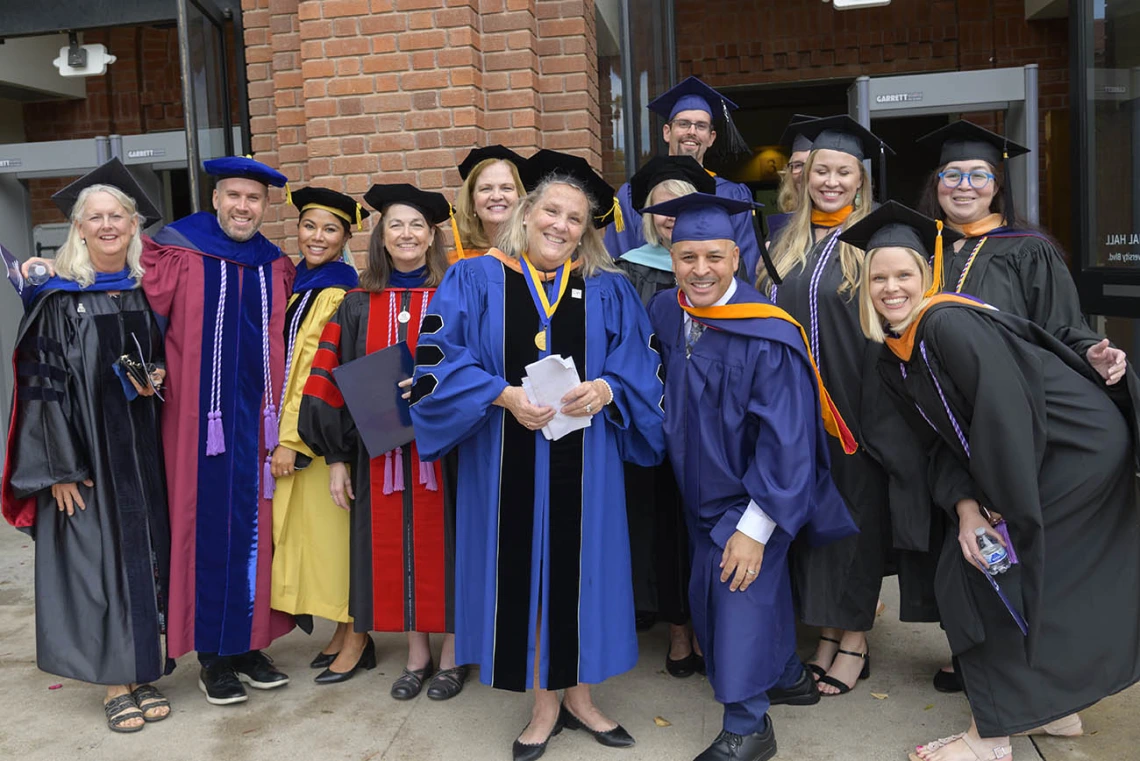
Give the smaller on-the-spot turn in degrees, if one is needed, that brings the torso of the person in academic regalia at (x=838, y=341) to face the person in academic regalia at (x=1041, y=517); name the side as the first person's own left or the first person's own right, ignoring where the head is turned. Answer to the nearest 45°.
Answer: approximately 90° to the first person's own left

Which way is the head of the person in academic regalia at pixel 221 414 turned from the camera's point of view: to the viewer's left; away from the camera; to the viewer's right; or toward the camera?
toward the camera

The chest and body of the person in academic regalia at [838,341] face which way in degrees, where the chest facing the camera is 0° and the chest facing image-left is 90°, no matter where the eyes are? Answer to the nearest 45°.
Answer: approximately 45°

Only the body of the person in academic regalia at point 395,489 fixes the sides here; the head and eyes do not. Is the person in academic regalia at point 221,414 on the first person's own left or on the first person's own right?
on the first person's own right

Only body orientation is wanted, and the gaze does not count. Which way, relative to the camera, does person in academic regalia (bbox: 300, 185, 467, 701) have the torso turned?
toward the camera

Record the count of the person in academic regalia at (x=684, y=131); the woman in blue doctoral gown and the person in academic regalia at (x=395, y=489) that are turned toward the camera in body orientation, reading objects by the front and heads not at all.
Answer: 3

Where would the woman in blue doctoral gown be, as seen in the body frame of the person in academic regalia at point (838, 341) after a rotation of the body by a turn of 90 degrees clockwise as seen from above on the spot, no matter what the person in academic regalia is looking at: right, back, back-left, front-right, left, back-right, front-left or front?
left

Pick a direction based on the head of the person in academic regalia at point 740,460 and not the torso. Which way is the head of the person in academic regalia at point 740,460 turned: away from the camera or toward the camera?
toward the camera

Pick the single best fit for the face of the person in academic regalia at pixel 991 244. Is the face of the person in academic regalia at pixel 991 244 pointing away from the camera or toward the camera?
toward the camera

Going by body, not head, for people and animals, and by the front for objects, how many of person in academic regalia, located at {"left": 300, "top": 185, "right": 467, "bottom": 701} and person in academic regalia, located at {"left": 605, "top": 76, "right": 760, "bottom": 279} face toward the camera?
2

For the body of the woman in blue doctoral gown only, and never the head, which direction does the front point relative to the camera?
toward the camera

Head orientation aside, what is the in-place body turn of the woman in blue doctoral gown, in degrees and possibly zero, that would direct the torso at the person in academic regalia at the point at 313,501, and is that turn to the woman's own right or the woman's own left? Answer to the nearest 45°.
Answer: approximately 135° to the woman's own right

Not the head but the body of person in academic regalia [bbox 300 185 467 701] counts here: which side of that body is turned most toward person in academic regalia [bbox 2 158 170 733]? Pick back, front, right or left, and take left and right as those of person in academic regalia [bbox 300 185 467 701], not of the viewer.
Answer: right

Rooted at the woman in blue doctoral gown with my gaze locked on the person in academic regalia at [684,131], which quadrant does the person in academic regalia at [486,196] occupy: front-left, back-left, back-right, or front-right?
front-left

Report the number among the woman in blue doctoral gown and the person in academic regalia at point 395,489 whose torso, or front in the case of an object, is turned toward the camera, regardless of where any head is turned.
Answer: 2

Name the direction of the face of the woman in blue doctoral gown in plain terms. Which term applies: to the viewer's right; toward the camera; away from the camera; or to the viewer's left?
toward the camera

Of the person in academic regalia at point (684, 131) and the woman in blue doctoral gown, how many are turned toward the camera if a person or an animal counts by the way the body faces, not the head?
2

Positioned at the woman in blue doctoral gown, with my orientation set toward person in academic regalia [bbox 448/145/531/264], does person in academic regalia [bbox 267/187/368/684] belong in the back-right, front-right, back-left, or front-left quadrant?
front-left

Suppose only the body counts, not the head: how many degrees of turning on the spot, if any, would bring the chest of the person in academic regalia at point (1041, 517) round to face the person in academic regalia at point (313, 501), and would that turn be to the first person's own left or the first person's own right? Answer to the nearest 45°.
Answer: approximately 45° to the first person's own right

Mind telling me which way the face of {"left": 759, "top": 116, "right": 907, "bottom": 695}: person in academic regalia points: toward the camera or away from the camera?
toward the camera

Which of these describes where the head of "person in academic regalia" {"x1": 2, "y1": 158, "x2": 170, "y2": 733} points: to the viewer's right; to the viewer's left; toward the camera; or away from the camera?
toward the camera
